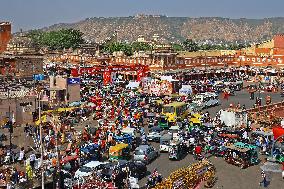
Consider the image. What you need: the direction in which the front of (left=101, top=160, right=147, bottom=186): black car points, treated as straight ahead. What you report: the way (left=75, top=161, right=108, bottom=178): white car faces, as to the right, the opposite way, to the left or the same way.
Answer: the same way

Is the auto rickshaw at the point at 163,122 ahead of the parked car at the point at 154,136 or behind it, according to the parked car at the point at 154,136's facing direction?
behind

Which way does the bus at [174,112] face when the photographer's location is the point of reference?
facing the viewer and to the left of the viewer

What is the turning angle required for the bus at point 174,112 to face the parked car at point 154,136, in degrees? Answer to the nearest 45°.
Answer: approximately 45° to its left

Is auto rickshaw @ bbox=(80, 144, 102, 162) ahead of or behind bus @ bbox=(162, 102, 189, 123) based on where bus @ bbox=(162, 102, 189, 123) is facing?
ahead

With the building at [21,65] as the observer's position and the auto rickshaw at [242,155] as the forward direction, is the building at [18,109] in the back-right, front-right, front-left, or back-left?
front-right

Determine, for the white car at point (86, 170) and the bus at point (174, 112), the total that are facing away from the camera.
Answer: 0

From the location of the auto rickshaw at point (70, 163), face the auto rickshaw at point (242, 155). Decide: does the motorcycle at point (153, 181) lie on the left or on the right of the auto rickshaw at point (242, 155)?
right

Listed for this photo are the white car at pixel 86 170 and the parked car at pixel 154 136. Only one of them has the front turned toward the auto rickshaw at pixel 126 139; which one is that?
the parked car

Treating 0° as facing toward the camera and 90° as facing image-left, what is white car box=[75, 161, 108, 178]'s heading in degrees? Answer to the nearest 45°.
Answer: approximately 45°

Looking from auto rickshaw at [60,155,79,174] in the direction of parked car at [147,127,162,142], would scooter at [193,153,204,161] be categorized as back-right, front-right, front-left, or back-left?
front-right

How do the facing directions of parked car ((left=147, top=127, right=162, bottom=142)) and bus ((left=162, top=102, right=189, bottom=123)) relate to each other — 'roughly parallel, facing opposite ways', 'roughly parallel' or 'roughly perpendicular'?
roughly parallel
